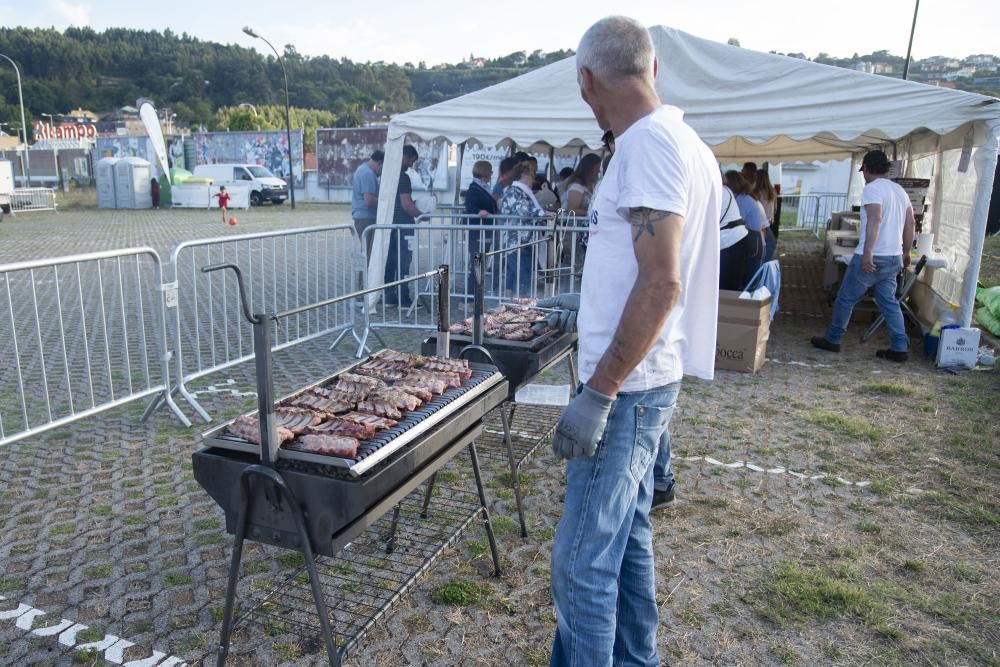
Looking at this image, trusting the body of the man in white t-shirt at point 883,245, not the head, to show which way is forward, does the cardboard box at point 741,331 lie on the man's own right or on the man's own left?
on the man's own left

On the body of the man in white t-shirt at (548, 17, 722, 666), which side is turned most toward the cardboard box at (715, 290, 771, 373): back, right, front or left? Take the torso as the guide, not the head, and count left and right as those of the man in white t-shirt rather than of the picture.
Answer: right

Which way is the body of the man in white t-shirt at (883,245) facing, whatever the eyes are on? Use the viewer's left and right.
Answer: facing away from the viewer and to the left of the viewer

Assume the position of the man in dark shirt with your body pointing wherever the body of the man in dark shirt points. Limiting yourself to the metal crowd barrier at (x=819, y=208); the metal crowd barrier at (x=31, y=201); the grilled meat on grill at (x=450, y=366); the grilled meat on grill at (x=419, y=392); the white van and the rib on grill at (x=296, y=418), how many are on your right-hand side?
3

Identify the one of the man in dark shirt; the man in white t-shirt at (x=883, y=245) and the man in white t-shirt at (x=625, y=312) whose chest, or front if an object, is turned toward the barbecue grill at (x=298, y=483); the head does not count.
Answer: the man in white t-shirt at (x=625, y=312)

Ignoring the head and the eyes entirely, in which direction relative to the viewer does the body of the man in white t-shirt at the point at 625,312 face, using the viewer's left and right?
facing to the left of the viewer
